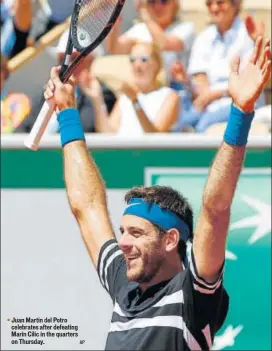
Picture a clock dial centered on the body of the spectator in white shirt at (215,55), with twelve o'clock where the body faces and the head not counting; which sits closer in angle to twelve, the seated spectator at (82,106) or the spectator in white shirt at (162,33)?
the seated spectator

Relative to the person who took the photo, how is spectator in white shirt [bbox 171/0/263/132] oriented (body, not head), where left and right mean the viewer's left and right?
facing the viewer and to the left of the viewer

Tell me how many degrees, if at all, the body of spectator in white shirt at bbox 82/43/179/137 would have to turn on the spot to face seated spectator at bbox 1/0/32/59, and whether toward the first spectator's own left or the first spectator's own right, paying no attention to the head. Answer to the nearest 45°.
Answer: approximately 90° to the first spectator's own right

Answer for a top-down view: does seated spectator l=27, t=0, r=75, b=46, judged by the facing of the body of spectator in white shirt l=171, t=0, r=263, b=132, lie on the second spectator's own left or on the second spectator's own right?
on the second spectator's own right

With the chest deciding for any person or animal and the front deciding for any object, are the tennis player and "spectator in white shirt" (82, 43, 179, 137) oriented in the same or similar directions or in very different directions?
same or similar directions

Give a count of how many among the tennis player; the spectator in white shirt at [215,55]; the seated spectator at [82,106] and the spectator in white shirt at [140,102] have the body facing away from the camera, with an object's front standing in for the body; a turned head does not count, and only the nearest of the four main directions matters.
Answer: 0

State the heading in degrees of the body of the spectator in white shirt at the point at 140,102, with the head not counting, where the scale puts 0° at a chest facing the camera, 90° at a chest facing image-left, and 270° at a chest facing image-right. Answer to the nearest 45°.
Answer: approximately 45°

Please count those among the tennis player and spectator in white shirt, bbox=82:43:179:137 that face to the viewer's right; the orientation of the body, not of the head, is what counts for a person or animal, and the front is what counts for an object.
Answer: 0

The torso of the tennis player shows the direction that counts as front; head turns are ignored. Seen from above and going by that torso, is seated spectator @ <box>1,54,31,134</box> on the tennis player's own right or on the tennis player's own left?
on the tennis player's own right

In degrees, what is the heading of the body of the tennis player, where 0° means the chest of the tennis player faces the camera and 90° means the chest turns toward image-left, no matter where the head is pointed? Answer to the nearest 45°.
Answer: approximately 45°

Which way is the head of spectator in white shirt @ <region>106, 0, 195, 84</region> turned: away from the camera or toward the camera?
toward the camera

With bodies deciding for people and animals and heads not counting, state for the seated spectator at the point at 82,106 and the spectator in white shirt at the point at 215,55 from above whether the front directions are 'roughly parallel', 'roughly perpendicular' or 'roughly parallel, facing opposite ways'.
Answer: roughly parallel

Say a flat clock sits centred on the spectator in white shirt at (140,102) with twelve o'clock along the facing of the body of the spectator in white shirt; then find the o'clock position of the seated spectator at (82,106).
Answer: The seated spectator is roughly at 2 o'clock from the spectator in white shirt.
